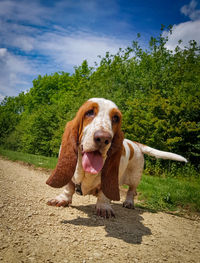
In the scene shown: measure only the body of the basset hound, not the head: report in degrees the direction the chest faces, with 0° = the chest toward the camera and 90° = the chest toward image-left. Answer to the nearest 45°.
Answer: approximately 45°
